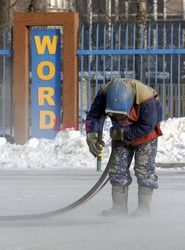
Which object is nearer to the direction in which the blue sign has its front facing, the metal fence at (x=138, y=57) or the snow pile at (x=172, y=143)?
the snow pile

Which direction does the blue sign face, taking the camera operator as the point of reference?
facing the viewer

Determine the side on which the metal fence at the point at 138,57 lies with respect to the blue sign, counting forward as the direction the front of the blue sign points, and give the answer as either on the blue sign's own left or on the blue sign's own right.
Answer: on the blue sign's own left

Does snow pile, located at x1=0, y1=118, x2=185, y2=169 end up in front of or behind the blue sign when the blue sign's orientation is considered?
in front

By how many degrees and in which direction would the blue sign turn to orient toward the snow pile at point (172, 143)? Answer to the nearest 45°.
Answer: approximately 45° to its left
